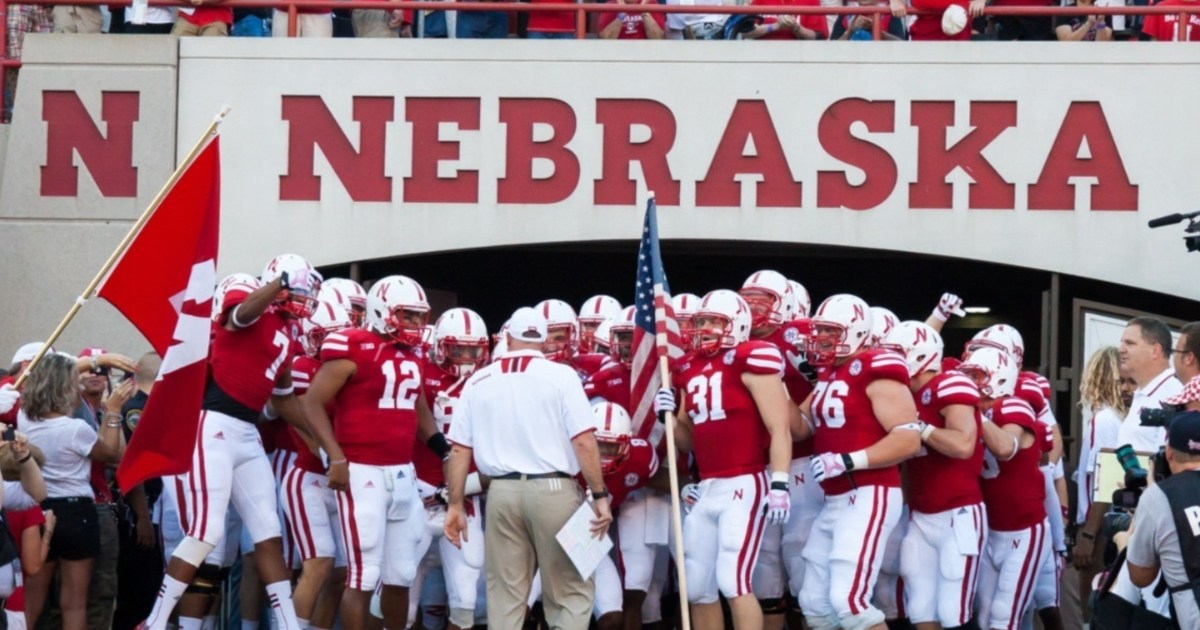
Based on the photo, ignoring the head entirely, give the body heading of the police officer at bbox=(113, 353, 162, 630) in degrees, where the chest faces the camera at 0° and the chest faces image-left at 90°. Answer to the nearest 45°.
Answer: approximately 270°

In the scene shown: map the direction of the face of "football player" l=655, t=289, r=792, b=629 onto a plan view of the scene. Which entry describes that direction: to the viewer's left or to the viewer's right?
to the viewer's left

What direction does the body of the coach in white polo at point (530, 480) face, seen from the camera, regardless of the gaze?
away from the camera

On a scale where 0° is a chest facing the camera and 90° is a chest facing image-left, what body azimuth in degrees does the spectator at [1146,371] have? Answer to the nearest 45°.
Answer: approximately 90°

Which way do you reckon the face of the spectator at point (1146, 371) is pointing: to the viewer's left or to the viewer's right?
to the viewer's left

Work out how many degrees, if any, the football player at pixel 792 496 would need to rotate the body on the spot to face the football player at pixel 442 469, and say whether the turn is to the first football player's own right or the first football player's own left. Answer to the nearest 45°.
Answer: approximately 45° to the first football player's own right
